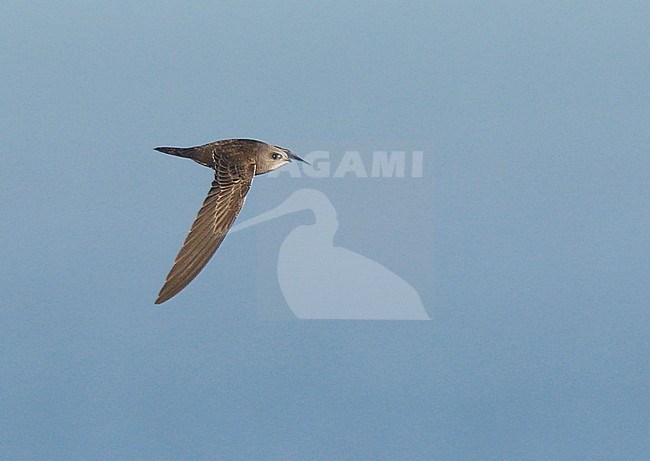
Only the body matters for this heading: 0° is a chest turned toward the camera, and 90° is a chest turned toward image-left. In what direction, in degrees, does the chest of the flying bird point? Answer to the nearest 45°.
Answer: approximately 270°
